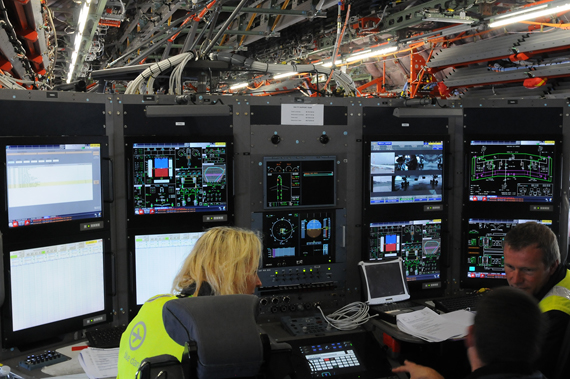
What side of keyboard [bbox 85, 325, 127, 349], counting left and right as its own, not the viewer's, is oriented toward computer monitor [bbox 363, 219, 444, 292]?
left

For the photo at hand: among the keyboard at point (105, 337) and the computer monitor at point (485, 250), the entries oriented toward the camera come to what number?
2

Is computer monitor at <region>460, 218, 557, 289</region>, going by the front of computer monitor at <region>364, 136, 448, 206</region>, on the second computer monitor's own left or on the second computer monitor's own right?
on the second computer monitor's own left

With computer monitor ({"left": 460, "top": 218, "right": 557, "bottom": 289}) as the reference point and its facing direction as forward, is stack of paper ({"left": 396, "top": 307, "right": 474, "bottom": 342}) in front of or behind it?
in front

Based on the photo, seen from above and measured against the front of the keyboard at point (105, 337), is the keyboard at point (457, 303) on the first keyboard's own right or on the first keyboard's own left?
on the first keyboard's own left

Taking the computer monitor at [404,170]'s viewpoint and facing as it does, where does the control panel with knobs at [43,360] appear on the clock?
The control panel with knobs is roughly at 2 o'clock from the computer monitor.

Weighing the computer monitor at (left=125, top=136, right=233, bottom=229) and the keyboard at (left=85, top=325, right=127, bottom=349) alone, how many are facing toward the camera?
2
